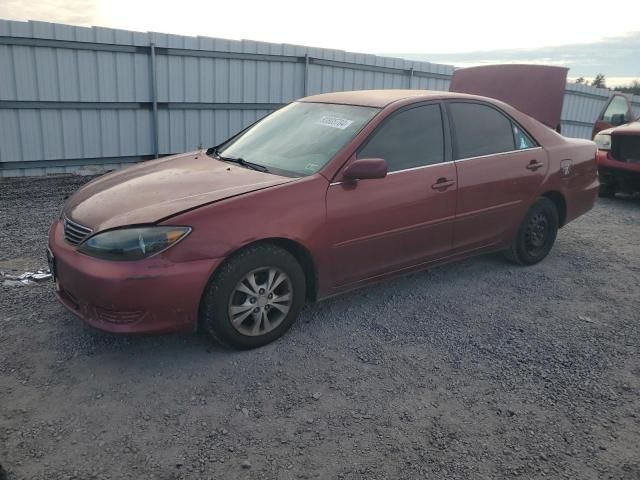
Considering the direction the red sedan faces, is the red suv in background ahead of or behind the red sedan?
behind

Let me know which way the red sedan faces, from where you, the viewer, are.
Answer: facing the viewer and to the left of the viewer
